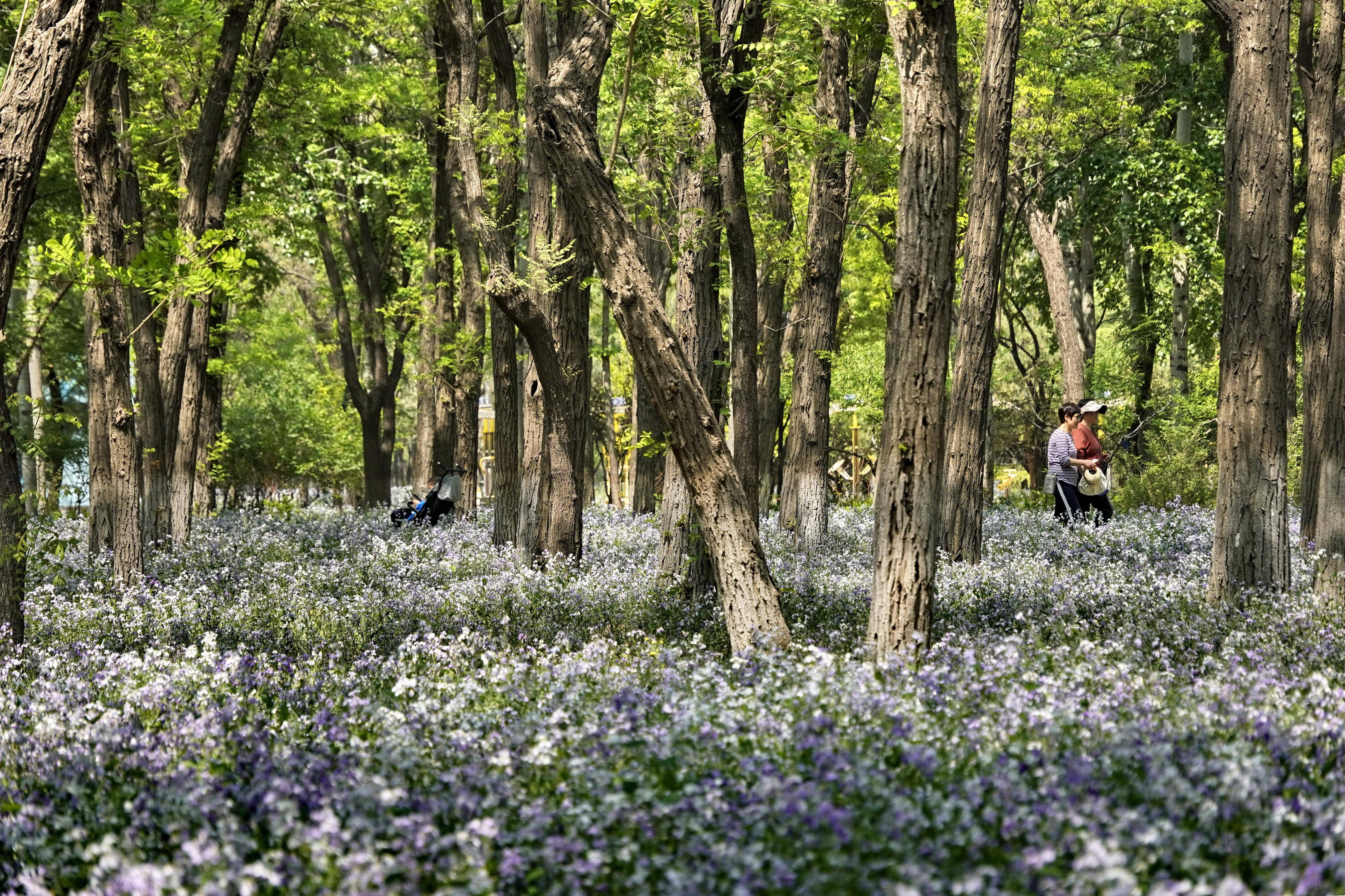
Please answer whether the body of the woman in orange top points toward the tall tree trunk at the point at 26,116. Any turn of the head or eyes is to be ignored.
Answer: no

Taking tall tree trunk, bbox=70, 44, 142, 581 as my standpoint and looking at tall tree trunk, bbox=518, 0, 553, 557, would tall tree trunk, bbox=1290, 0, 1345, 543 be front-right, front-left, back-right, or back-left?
front-right

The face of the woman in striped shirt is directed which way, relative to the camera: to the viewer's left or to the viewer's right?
to the viewer's right

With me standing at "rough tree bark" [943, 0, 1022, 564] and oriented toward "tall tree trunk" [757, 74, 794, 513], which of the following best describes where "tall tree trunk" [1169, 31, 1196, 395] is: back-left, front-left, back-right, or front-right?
front-right

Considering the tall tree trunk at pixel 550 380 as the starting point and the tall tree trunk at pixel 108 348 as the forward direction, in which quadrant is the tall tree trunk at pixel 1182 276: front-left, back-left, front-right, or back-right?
back-right

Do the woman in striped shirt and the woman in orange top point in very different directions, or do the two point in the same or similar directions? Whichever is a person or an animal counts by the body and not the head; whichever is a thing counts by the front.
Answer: same or similar directions

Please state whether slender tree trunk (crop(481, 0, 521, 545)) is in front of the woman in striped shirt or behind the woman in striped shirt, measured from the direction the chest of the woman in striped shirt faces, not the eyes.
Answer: behind

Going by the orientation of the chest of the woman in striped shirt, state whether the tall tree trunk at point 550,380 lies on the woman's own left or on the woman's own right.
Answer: on the woman's own right

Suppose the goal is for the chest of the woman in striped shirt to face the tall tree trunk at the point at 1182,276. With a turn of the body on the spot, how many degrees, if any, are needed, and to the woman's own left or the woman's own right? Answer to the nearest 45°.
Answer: approximately 90° to the woman's own left

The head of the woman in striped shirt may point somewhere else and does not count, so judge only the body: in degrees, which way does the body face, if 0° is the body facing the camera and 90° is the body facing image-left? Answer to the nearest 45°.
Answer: approximately 270°
